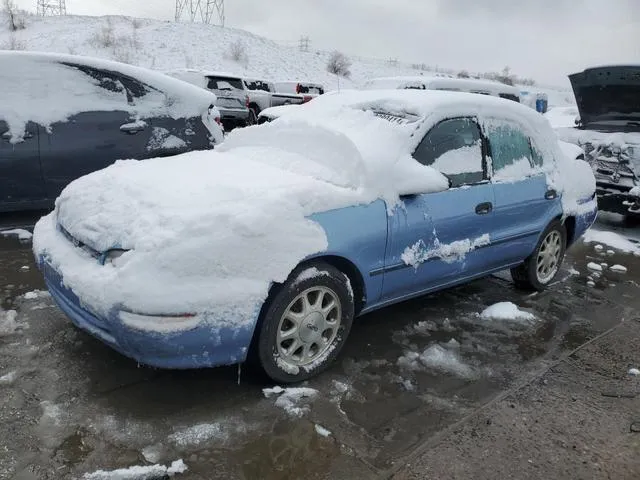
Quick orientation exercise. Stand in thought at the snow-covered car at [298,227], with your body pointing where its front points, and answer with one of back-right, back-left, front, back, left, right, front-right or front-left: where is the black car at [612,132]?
back

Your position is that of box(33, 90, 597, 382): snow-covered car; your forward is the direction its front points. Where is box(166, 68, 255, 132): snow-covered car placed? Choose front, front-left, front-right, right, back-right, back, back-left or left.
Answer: back-right

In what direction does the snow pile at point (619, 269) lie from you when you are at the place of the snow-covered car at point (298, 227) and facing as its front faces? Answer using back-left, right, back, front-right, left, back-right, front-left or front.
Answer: back

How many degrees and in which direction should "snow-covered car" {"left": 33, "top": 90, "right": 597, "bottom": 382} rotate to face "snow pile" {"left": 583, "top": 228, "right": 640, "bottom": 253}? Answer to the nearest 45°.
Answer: approximately 180°

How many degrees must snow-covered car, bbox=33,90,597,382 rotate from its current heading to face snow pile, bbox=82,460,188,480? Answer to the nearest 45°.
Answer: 0° — it already faces it

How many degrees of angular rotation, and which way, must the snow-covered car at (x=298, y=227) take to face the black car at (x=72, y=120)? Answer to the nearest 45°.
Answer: approximately 90° to its right

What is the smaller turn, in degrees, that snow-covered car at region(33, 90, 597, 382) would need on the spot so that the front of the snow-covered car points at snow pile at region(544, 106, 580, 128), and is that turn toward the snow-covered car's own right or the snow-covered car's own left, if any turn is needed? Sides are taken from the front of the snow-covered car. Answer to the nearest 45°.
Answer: approximately 180°

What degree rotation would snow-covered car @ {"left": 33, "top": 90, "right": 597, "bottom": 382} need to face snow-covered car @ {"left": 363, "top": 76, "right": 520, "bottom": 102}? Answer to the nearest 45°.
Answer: approximately 135° to its right

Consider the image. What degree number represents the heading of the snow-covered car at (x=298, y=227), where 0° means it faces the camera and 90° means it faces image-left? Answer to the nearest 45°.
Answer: approximately 45°
